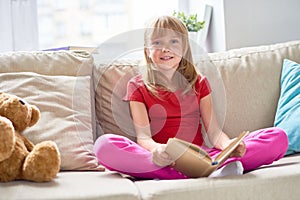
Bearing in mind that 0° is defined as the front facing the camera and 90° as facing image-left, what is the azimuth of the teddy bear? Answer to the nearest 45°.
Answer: approximately 270°

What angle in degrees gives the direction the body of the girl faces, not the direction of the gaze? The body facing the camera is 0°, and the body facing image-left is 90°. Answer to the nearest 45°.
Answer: approximately 0°

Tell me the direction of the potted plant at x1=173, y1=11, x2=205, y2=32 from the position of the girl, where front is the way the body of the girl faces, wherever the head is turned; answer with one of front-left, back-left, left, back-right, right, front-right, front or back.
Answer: back

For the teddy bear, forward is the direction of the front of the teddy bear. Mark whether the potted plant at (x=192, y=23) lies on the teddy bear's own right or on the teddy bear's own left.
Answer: on the teddy bear's own left
